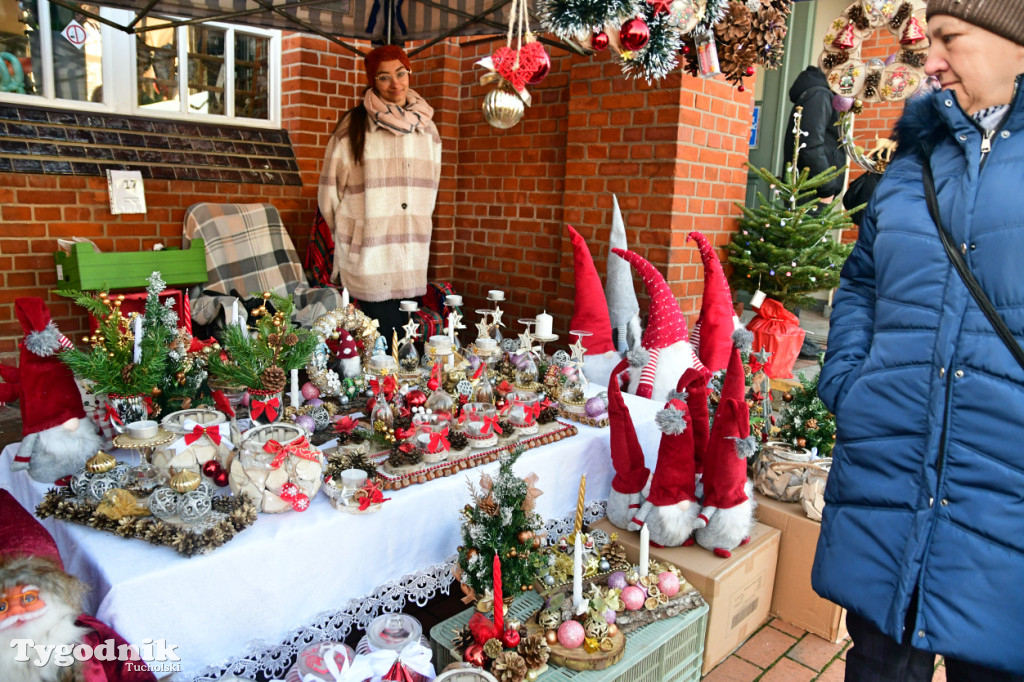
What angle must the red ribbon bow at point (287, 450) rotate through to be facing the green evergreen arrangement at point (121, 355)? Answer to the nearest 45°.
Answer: approximately 135° to its right

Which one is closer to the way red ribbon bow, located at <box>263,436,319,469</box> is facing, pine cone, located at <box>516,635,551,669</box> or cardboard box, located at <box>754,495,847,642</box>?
the pine cone

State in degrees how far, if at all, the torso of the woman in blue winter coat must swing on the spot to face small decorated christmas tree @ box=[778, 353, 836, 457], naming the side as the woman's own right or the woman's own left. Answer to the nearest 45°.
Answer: approximately 135° to the woman's own right

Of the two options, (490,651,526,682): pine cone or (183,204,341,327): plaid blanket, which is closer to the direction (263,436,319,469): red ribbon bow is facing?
the pine cone

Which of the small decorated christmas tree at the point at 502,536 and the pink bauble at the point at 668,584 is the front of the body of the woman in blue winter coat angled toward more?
the small decorated christmas tree

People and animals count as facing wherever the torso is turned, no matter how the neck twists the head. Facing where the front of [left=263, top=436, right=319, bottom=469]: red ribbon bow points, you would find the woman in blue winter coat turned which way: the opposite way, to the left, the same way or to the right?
to the right

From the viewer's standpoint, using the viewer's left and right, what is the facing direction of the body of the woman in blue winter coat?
facing the viewer and to the left of the viewer

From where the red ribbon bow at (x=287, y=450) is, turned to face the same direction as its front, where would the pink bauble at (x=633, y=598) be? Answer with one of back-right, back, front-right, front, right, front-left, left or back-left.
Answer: left

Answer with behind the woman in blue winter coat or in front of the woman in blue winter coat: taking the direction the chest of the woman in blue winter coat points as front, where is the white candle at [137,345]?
in front

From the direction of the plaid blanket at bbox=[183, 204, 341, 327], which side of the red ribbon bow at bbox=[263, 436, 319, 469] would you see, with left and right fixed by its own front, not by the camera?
back

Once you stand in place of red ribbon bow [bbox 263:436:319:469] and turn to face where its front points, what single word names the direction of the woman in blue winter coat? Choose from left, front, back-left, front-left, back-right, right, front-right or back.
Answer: front-left

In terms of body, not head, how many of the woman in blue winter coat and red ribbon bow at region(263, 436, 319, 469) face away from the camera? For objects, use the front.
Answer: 0

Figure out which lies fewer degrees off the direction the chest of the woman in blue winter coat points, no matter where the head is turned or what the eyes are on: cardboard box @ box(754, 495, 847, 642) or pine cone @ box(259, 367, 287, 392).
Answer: the pine cone

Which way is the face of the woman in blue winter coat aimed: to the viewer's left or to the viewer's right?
to the viewer's left

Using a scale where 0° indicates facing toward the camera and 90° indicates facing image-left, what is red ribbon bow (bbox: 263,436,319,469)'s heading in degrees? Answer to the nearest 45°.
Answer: approximately 0°

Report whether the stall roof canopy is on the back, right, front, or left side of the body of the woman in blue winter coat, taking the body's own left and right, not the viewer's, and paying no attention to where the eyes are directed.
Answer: right
